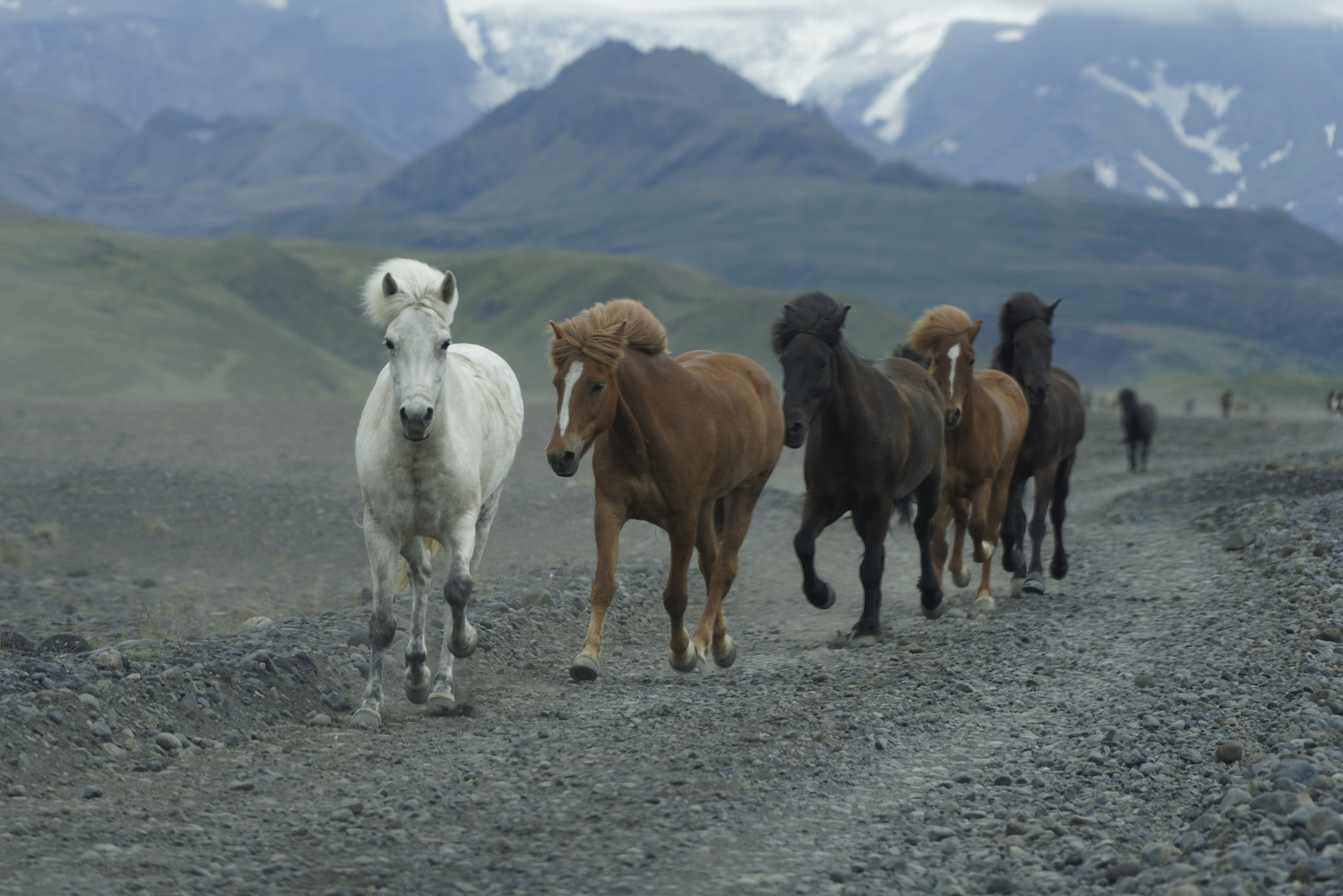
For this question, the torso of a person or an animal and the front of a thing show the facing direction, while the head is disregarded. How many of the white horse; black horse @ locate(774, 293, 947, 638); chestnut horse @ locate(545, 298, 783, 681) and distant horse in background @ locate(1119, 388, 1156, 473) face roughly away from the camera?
0

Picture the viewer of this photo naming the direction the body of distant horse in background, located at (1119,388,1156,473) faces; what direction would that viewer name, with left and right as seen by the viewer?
facing the viewer and to the left of the viewer

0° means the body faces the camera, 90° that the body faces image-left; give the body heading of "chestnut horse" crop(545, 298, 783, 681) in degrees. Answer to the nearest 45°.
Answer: approximately 45°

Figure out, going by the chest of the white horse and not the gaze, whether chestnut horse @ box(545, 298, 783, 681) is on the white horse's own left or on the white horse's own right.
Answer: on the white horse's own left

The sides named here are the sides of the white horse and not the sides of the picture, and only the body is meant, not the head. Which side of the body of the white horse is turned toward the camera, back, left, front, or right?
front

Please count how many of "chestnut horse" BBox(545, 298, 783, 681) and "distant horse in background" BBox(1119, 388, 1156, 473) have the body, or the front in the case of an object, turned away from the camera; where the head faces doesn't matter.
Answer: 0

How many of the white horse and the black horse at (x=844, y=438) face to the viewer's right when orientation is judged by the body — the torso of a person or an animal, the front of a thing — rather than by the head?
0

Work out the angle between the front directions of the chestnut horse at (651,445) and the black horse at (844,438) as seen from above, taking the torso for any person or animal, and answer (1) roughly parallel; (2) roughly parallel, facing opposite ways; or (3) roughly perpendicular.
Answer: roughly parallel

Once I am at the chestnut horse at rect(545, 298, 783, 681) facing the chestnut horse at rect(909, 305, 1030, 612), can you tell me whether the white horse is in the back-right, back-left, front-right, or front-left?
back-left
